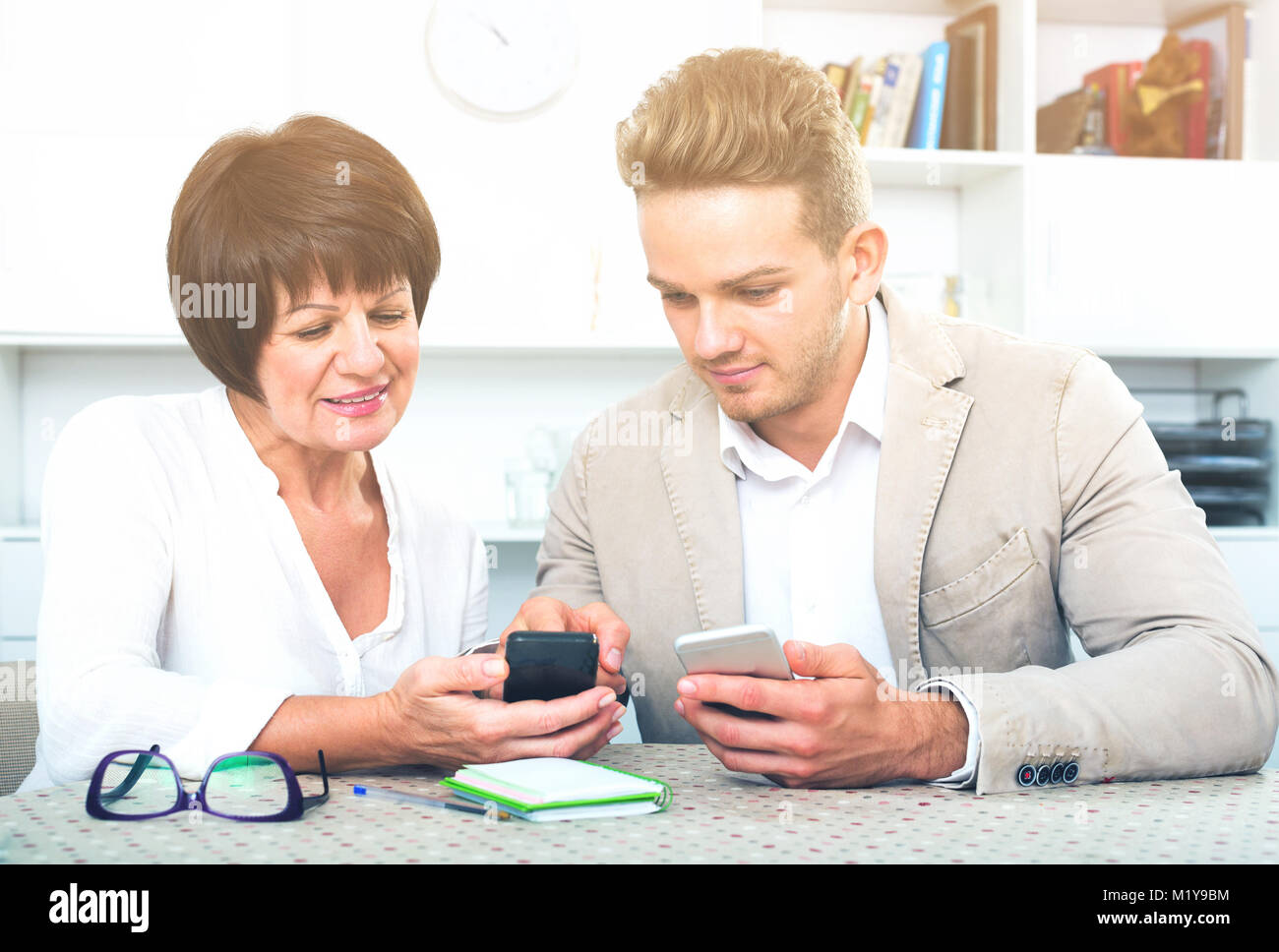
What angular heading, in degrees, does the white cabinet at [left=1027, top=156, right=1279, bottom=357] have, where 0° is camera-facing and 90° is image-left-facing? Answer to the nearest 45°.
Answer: approximately 0°

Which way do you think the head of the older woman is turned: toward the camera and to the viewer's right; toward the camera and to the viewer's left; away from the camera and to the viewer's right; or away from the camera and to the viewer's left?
toward the camera and to the viewer's right

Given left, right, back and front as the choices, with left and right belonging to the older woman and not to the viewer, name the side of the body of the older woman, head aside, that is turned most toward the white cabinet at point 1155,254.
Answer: left
